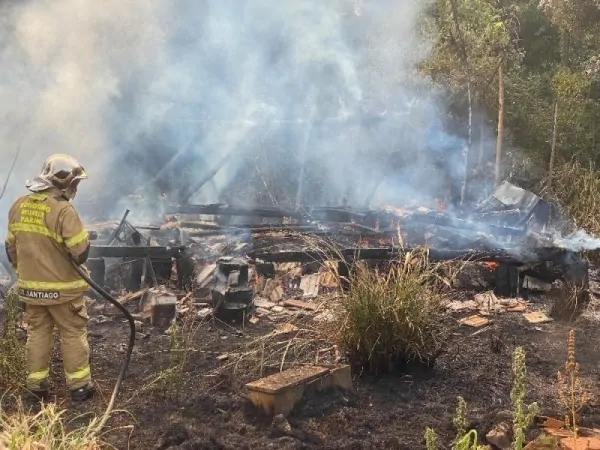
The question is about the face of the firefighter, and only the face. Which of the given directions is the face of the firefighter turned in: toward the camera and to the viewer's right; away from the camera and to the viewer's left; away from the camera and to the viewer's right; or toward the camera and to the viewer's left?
away from the camera and to the viewer's right

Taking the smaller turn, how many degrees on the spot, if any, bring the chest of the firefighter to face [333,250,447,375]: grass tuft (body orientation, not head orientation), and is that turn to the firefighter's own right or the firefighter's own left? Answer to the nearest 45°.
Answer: approximately 45° to the firefighter's own right

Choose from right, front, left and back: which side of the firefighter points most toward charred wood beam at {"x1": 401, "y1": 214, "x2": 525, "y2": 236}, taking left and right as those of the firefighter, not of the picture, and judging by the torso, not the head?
front

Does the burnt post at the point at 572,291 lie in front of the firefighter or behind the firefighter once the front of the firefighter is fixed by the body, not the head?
in front

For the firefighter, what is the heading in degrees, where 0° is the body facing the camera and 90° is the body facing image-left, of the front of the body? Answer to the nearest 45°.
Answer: approximately 225°

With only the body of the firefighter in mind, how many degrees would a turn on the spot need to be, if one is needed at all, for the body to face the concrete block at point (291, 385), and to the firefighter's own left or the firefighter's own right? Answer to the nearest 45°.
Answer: approximately 90° to the firefighter's own right

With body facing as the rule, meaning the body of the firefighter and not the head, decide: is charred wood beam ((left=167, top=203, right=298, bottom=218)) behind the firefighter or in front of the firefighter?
in front

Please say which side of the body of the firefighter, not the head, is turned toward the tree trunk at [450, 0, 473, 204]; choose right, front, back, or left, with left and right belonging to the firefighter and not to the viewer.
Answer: front

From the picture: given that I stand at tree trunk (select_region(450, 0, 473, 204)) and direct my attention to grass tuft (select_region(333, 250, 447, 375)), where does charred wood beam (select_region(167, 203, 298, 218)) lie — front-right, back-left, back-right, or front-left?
front-right
